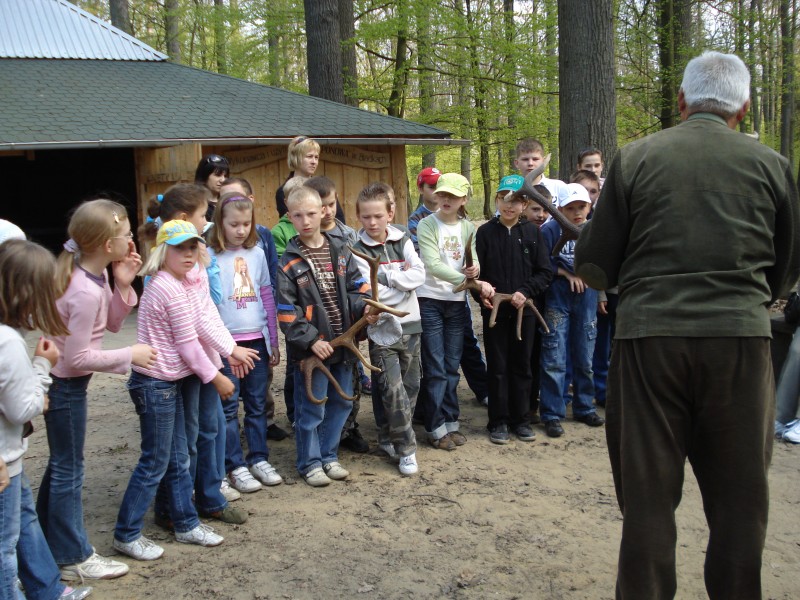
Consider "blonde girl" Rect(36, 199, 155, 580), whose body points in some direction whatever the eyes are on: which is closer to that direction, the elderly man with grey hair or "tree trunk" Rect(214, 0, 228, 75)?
the elderly man with grey hair

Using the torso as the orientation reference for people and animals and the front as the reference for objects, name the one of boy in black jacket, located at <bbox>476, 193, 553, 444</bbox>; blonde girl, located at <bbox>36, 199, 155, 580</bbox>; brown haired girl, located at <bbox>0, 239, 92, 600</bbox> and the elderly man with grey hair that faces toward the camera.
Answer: the boy in black jacket

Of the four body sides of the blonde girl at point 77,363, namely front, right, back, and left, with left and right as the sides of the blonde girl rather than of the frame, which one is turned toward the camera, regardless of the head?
right

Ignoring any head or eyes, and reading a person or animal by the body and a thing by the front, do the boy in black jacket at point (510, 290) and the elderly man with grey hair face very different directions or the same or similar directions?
very different directions

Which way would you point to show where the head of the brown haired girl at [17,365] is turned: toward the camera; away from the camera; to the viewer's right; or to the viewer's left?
to the viewer's right

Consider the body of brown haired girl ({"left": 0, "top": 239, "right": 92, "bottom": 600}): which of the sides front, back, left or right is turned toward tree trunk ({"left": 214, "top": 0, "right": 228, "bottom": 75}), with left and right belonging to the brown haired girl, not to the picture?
left

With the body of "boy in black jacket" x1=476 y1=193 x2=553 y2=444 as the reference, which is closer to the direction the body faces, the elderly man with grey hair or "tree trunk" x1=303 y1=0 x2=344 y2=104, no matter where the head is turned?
the elderly man with grey hair

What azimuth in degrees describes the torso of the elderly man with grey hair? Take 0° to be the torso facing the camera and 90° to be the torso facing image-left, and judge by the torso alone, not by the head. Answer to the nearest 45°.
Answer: approximately 180°

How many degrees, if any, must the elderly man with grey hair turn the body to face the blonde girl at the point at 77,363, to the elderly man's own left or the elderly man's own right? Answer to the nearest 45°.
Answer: approximately 90° to the elderly man's own left

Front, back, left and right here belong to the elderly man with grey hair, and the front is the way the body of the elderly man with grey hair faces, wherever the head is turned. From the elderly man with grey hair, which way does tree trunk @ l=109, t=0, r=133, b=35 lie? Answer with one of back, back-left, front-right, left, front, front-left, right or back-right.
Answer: front-left

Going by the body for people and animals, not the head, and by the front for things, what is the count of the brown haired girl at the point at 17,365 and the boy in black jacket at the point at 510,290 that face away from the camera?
0

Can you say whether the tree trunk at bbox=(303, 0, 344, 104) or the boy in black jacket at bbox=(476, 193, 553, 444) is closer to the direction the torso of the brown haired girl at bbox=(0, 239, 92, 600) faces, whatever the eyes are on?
the boy in black jacket

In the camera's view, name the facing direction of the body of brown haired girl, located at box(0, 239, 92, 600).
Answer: to the viewer's right

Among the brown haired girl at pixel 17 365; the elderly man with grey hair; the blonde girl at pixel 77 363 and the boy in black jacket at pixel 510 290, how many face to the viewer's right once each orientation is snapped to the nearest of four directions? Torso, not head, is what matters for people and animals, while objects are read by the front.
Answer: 2

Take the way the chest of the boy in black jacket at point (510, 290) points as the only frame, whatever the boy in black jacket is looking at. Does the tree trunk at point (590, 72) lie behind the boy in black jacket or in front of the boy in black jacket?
behind

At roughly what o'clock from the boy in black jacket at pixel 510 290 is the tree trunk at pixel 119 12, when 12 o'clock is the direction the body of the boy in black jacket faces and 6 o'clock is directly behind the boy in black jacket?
The tree trunk is roughly at 5 o'clock from the boy in black jacket.

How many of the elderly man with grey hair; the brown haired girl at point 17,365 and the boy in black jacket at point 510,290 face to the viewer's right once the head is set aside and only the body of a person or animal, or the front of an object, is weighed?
1

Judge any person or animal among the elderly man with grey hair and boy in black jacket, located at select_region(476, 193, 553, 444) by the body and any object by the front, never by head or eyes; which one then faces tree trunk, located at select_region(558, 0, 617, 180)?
the elderly man with grey hair

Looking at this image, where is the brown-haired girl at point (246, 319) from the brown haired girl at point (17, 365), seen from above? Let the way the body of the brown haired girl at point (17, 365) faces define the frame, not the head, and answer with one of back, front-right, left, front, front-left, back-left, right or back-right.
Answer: front-left
